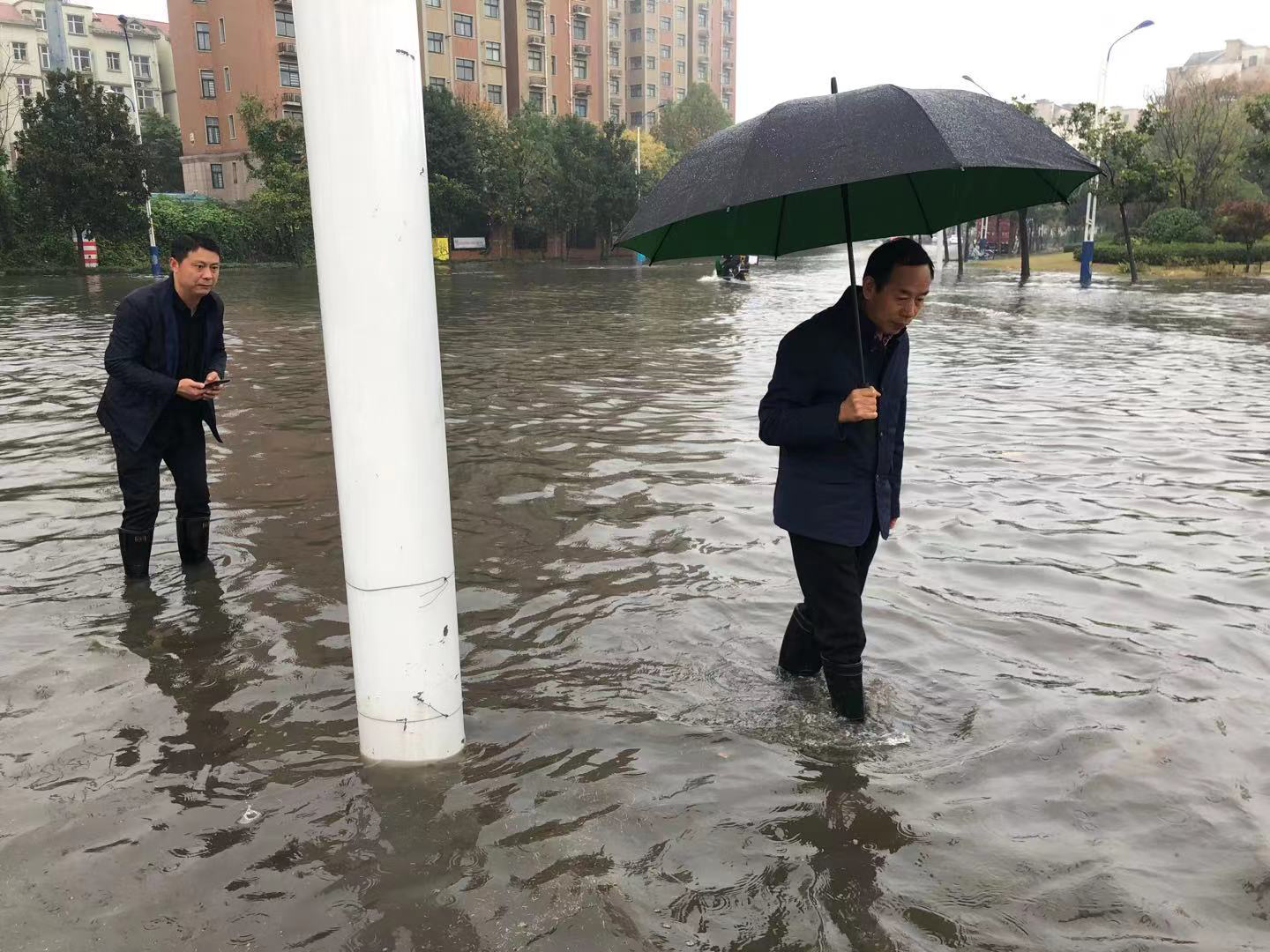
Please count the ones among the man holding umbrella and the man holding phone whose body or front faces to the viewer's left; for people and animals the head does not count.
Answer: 0

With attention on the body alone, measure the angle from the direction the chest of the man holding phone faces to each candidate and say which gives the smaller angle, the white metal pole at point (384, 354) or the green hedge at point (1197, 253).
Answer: the white metal pole

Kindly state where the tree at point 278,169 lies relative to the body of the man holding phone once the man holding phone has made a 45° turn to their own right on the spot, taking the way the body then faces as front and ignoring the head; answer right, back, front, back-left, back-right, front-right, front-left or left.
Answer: back

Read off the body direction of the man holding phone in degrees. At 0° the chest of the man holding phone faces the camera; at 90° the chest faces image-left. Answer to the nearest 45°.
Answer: approximately 315°

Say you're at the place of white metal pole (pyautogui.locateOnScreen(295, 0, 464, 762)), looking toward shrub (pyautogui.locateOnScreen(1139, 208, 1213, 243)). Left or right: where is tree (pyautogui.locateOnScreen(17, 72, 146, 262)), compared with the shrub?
left
